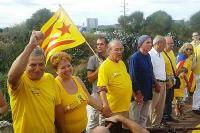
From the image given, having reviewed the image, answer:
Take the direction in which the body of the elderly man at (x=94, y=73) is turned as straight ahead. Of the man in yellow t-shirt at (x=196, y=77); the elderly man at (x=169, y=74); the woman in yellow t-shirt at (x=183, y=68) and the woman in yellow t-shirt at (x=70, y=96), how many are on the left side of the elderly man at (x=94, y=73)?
3

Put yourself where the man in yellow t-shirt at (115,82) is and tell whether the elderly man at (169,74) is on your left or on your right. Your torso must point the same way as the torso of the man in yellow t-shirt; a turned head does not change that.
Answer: on your left

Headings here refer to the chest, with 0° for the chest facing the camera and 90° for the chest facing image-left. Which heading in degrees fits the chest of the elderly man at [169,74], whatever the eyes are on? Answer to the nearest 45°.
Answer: approximately 315°

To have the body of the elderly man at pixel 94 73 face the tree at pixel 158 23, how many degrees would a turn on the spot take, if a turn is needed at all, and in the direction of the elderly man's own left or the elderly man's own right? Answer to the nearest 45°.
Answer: approximately 135° to the elderly man's own left

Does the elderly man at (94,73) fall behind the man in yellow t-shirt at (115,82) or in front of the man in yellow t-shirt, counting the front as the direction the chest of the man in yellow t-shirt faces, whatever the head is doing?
behind

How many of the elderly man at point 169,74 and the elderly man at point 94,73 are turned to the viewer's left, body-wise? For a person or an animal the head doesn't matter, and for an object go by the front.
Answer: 0

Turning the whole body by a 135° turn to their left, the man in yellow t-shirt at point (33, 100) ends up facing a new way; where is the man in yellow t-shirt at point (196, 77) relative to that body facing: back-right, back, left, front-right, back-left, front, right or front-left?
front

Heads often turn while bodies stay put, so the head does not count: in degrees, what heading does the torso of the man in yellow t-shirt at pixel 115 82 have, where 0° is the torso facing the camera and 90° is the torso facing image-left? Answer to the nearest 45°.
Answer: approximately 315°

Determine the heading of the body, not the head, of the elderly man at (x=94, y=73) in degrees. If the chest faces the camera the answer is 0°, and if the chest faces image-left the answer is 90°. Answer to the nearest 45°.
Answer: approximately 315°

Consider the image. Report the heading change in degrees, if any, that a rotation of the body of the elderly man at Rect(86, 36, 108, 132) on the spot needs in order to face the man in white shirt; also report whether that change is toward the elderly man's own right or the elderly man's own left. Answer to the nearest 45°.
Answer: approximately 90° to the elderly man's own left

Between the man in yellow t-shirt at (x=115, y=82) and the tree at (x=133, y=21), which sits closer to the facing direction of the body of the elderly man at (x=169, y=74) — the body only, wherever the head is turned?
the man in yellow t-shirt

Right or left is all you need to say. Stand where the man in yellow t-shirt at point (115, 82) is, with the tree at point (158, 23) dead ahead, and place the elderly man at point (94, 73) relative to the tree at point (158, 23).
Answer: left

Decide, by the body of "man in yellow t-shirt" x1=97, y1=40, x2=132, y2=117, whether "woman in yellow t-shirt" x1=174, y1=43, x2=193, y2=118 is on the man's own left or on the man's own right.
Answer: on the man's own left

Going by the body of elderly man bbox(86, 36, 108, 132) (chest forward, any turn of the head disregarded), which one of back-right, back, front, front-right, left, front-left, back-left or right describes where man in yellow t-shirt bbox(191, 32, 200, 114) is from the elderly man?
left

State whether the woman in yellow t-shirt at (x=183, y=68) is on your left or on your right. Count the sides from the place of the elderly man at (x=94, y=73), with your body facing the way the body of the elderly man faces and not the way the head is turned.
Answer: on your left
